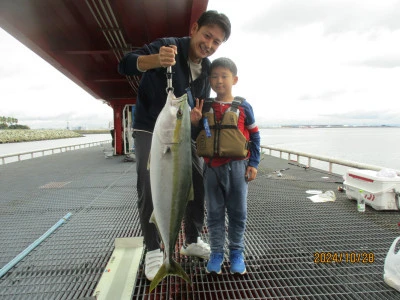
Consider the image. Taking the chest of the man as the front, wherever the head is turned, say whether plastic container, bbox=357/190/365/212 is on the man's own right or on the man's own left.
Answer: on the man's own left

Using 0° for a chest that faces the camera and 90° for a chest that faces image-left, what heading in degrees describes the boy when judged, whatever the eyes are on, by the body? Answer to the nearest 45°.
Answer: approximately 0°

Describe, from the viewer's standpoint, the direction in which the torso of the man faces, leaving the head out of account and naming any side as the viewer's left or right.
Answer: facing the viewer and to the right of the viewer

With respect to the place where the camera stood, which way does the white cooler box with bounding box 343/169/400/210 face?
facing the viewer and to the left of the viewer

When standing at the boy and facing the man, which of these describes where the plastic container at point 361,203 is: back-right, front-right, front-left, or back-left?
back-right

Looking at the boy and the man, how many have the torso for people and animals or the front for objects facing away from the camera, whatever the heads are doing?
0

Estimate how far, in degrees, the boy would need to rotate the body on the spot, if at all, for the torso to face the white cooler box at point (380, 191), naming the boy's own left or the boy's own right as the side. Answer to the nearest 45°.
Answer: approximately 135° to the boy's own left

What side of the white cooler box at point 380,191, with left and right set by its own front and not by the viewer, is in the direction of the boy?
front
